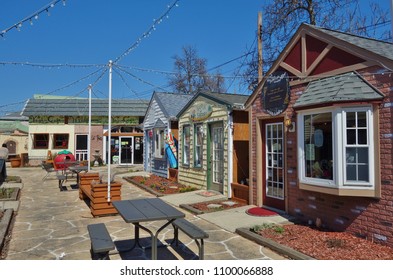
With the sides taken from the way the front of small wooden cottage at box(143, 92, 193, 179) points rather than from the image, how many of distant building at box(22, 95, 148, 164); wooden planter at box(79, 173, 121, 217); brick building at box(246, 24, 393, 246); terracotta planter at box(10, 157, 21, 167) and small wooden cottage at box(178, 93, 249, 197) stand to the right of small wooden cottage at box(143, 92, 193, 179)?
2

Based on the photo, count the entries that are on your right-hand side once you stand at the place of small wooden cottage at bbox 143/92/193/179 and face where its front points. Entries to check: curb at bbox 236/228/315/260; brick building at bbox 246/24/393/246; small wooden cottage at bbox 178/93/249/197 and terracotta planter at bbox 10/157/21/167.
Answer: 1

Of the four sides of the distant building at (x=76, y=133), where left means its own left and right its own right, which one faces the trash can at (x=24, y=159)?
right

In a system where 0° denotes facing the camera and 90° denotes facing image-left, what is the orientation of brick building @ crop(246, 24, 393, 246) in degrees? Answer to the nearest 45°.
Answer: approximately 45°

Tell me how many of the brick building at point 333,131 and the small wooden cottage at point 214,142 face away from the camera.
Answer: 0

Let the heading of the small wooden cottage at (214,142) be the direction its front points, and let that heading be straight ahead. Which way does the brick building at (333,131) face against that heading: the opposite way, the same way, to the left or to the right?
the same way

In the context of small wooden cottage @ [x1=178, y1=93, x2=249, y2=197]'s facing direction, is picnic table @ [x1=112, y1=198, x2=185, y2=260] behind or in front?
in front

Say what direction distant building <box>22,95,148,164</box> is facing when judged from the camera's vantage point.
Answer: facing the viewer

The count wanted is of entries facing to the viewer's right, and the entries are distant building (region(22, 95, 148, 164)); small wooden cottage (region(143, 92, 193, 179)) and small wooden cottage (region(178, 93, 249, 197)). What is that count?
0

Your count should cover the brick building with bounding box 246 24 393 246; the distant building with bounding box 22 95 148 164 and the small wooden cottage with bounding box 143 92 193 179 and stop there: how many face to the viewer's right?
0

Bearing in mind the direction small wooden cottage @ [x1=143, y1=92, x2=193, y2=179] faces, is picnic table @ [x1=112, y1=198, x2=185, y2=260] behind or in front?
in front

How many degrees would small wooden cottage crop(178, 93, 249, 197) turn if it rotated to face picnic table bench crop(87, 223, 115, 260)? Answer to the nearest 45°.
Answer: approximately 45° to its left

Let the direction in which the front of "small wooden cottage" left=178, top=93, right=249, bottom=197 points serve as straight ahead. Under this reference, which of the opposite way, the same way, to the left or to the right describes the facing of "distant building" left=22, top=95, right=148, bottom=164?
to the left

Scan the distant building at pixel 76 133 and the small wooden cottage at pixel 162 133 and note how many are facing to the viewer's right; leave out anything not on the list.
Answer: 0

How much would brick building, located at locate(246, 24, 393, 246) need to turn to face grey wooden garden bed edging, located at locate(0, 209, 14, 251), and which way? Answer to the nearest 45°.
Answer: approximately 45° to its right

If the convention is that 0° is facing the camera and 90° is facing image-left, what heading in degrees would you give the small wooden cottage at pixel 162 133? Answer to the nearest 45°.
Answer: approximately 45°

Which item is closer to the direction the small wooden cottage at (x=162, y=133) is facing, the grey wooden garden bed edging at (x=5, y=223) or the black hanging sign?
the grey wooden garden bed edging
